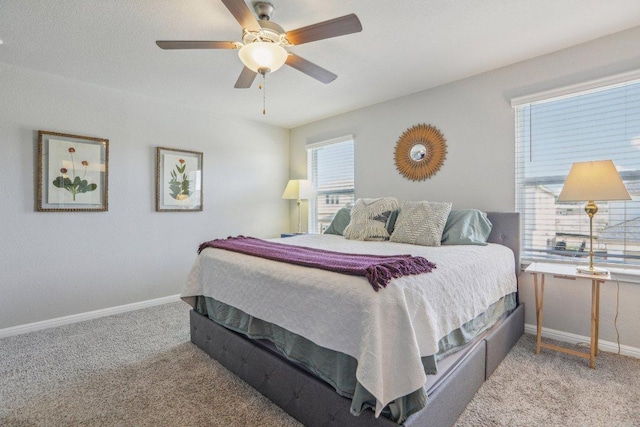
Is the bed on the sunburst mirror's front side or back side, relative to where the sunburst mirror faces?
on the front side

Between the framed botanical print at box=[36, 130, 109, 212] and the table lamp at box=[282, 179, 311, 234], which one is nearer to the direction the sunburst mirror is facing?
the framed botanical print

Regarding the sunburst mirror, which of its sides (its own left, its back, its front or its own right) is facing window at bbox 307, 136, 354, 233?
right

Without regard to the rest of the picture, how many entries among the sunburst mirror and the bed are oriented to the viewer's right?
0

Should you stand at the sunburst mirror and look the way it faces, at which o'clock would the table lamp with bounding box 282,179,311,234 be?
The table lamp is roughly at 2 o'clock from the sunburst mirror.

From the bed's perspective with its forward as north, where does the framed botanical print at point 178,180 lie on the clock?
The framed botanical print is roughly at 3 o'clock from the bed.

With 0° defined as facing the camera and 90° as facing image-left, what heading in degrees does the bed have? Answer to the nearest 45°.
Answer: approximately 45°

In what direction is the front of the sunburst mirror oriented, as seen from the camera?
facing the viewer and to the left of the viewer

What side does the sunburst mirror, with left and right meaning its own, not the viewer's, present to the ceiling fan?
front
